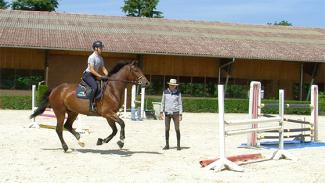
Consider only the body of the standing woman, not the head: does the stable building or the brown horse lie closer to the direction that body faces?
the brown horse

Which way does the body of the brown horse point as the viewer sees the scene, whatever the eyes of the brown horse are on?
to the viewer's right

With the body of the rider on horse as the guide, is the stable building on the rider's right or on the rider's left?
on the rider's left

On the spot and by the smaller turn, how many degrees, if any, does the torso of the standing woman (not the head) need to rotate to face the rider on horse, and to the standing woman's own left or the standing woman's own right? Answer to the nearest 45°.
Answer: approximately 45° to the standing woman's own right

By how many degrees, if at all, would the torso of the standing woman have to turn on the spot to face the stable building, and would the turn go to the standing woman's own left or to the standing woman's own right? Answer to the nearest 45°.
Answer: approximately 180°

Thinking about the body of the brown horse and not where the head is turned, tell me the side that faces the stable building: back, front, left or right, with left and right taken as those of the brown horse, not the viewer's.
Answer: left

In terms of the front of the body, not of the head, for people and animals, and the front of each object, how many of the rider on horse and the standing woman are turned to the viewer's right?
1

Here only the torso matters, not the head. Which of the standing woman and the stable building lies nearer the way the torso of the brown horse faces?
the standing woman

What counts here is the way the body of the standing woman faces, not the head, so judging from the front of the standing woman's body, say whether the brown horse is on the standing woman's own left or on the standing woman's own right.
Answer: on the standing woman's own right

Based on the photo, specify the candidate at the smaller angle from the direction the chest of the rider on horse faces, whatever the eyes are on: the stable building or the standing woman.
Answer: the standing woman

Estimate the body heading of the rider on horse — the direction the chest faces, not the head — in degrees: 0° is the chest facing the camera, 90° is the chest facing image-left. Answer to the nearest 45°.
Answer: approximately 270°
